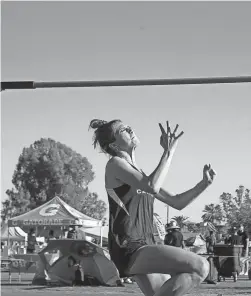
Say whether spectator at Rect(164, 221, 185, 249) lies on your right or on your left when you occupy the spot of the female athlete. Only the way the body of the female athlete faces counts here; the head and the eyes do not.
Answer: on your left

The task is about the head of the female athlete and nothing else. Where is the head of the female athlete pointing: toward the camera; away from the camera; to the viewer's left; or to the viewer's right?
to the viewer's right
